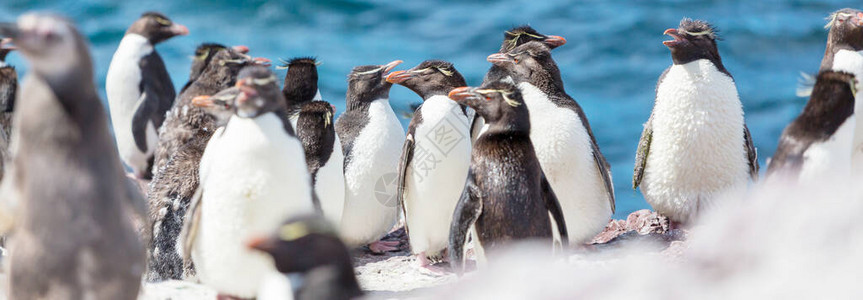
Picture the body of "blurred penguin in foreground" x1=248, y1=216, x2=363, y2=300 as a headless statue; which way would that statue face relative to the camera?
to the viewer's left

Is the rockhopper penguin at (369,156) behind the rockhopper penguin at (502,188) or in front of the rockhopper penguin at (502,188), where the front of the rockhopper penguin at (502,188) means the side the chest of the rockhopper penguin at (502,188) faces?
in front

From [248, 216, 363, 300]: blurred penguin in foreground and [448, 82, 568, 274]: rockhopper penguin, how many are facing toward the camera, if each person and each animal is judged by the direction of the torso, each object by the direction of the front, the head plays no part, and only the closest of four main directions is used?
0

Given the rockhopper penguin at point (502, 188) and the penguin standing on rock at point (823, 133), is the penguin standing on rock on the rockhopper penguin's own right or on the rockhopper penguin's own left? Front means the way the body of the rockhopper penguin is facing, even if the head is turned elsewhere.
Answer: on the rockhopper penguin's own right

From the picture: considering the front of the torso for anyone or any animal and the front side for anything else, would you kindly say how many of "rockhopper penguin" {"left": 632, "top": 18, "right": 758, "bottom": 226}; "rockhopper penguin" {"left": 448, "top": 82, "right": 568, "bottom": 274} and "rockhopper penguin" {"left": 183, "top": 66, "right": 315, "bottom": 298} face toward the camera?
2

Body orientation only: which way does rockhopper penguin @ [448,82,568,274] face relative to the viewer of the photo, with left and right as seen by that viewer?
facing away from the viewer and to the left of the viewer

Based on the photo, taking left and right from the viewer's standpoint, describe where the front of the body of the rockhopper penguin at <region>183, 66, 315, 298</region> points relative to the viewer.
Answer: facing the viewer

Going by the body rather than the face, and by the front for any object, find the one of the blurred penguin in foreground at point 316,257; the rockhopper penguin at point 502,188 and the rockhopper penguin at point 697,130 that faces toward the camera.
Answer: the rockhopper penguin at point 697,130

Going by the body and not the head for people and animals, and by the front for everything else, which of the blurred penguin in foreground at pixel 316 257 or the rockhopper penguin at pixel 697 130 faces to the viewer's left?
the blurred penguin in foreground
